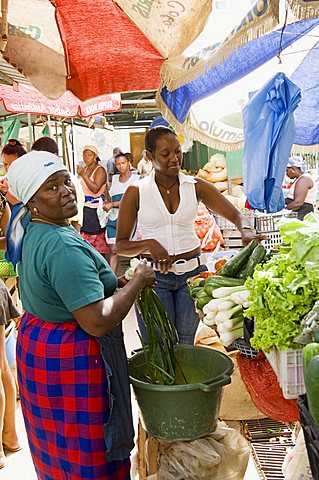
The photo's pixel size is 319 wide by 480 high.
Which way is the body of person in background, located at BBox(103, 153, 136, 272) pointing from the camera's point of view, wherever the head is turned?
toward the camera

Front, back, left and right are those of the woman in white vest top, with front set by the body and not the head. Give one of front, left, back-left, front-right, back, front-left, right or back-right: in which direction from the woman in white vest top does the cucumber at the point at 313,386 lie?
front

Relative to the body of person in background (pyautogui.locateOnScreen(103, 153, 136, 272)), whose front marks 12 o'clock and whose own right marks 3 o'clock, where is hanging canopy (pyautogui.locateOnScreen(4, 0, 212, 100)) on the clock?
The hanging canopy is roughly at 12 o'clock from the person in background.

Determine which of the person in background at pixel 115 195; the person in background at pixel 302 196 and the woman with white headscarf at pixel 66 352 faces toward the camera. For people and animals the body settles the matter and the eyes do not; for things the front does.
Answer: the person in background at pixel 115 195

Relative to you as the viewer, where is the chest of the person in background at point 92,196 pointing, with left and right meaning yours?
facing the viewer and to the left of the viewer

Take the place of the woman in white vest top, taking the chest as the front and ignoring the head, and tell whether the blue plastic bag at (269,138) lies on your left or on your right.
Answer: on your left

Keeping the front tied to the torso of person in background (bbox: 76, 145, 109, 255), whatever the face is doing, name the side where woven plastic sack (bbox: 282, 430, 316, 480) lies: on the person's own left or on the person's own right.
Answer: on the person's own left

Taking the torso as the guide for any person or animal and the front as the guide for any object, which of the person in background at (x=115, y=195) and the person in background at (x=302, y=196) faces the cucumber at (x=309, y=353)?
the person in background at (x=115, y=195)

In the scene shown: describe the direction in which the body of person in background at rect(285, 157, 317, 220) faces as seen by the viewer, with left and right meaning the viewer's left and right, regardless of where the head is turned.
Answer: facing to the left of the viewer

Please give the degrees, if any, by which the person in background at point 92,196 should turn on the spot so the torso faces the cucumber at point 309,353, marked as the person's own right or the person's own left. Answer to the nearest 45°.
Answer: approximately 45° to the person's own left

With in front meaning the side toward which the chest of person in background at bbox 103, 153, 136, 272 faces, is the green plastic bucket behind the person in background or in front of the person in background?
in front

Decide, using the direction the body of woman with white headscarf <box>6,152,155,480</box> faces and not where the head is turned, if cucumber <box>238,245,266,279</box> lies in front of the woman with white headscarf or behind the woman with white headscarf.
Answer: in front

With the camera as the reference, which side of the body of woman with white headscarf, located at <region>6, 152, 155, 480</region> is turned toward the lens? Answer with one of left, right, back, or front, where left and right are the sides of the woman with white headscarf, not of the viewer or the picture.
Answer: right
